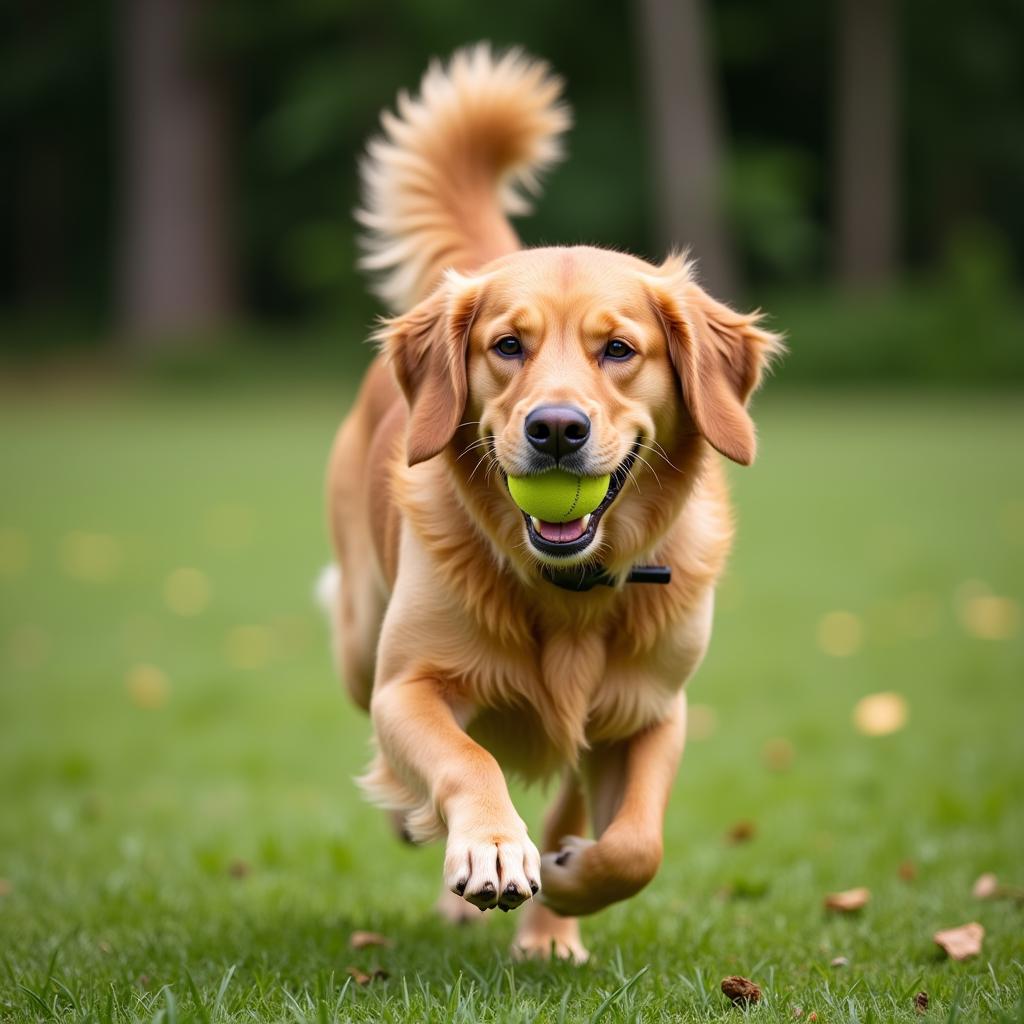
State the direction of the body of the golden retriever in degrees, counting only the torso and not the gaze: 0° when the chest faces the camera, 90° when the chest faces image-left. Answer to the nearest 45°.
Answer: approximately 0°

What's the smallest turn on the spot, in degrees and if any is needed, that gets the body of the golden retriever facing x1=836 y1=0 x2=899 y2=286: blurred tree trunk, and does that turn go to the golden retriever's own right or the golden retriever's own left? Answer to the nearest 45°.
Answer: approximately 180°

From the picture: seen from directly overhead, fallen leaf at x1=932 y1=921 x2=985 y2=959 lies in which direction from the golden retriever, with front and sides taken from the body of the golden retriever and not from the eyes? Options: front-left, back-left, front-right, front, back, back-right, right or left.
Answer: left

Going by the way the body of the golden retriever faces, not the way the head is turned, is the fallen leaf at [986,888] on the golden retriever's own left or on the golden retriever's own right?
on the golden retriever's own left

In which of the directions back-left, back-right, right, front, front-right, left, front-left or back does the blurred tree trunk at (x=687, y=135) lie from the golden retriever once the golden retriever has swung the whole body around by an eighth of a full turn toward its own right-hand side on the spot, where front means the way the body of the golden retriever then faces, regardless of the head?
back-right
